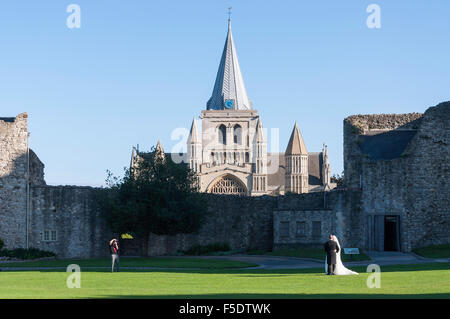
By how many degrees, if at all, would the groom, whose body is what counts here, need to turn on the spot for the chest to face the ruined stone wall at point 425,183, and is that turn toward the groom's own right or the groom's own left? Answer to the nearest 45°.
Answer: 0° — they already face it
